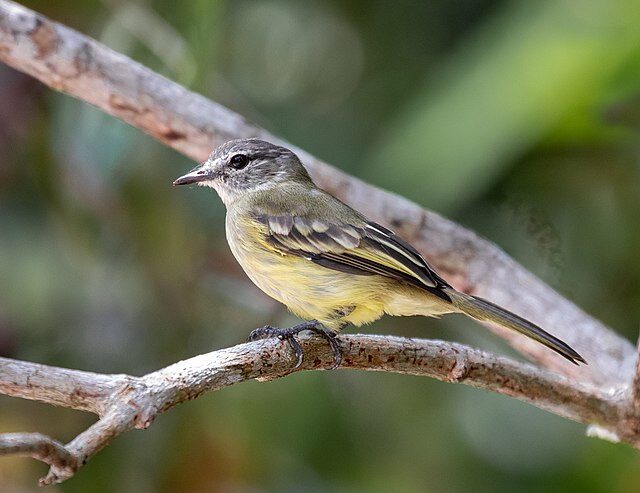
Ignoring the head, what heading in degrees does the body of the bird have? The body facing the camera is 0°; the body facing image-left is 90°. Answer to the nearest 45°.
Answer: approximately 90°
